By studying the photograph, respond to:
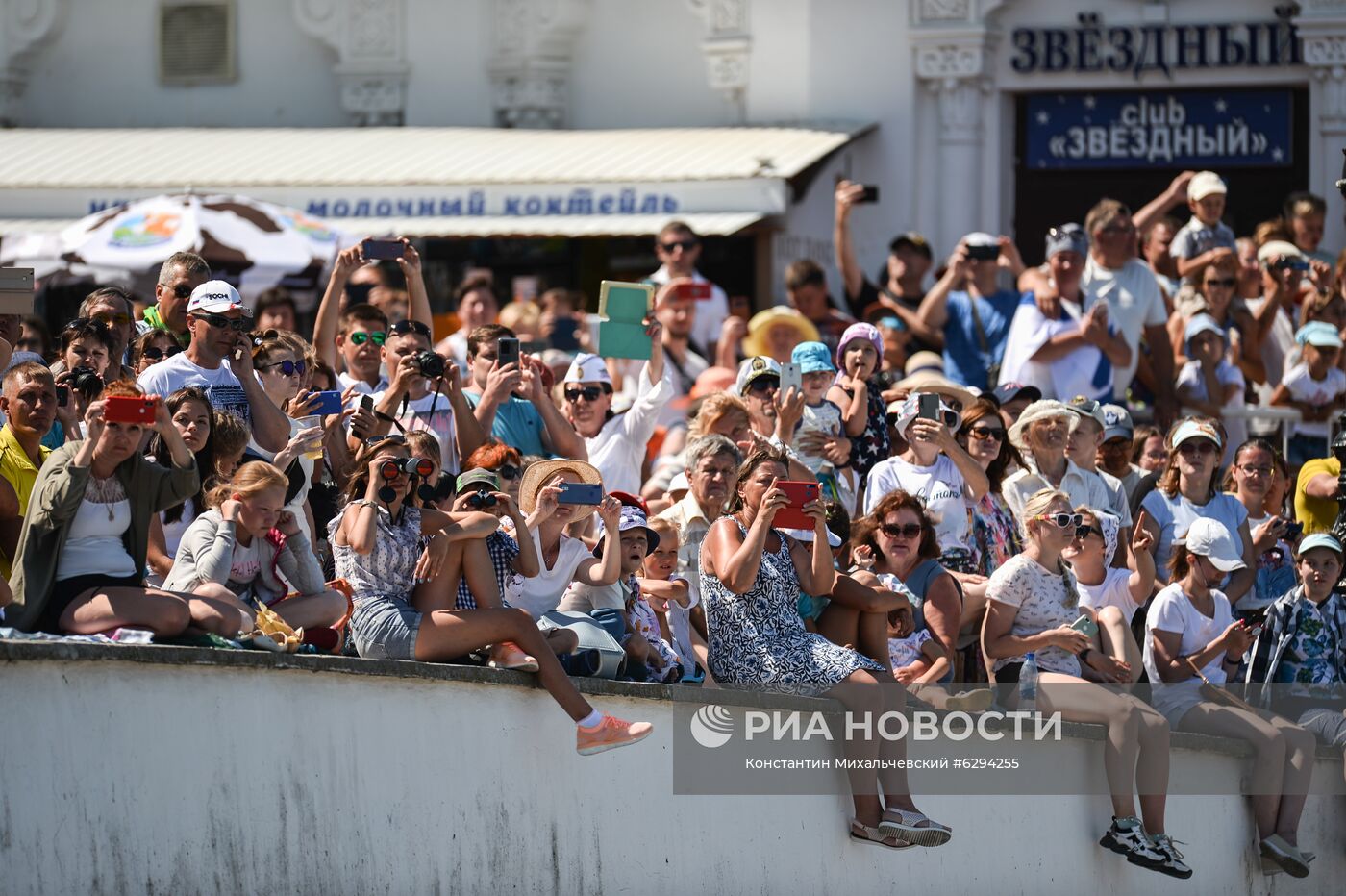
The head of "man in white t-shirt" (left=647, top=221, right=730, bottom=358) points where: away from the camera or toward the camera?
toward the camera

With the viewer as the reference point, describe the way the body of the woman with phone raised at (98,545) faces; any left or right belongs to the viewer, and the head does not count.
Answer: facing the viewer and to the right of the viewer

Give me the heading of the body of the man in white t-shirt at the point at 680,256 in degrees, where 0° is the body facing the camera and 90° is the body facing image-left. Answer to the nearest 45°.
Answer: approximately 0°

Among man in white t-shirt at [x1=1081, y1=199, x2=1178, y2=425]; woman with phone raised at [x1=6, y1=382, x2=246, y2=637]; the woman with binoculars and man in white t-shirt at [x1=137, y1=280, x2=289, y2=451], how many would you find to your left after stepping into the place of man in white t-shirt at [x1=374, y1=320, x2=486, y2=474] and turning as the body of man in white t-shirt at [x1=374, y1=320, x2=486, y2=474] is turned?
1

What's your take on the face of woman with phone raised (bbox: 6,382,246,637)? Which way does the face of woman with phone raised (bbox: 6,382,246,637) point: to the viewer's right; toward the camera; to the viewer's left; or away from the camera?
toward the camera

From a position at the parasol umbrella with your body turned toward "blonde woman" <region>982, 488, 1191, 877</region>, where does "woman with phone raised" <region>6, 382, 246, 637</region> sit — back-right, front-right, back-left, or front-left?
front-right

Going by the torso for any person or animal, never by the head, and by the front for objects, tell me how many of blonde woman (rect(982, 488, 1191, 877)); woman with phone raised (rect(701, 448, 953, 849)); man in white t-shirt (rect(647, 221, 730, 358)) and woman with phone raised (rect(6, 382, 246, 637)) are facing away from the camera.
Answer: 0

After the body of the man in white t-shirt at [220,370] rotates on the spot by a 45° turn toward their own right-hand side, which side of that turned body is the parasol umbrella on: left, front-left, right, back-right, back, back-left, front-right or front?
back

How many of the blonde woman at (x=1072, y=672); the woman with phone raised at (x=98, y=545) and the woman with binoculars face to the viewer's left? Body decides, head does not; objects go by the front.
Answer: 0

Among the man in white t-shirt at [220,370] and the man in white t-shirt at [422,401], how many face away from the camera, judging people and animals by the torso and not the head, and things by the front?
0

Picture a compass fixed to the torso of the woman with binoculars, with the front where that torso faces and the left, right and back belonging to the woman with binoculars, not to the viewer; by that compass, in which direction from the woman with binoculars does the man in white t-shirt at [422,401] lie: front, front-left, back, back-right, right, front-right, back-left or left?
back-left

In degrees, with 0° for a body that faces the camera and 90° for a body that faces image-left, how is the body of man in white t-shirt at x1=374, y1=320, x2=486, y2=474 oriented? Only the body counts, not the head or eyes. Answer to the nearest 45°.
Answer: approximately 315°

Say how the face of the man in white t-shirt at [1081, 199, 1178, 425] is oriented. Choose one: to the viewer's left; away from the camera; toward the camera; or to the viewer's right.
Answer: toward the camera

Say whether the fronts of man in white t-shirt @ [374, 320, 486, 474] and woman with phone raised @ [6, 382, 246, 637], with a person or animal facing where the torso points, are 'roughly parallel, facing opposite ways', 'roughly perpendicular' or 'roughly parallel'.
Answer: roughly parallel
